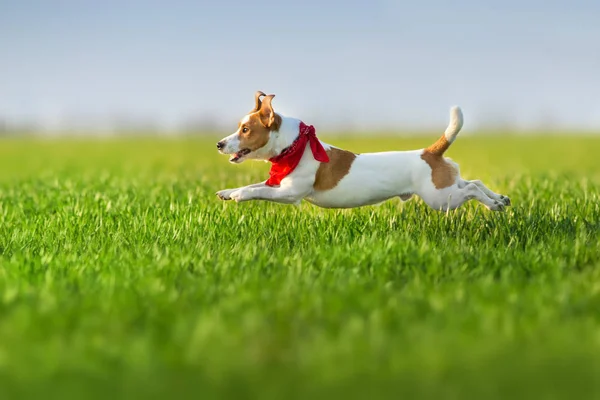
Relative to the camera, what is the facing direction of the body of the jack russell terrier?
to the viewer's left
